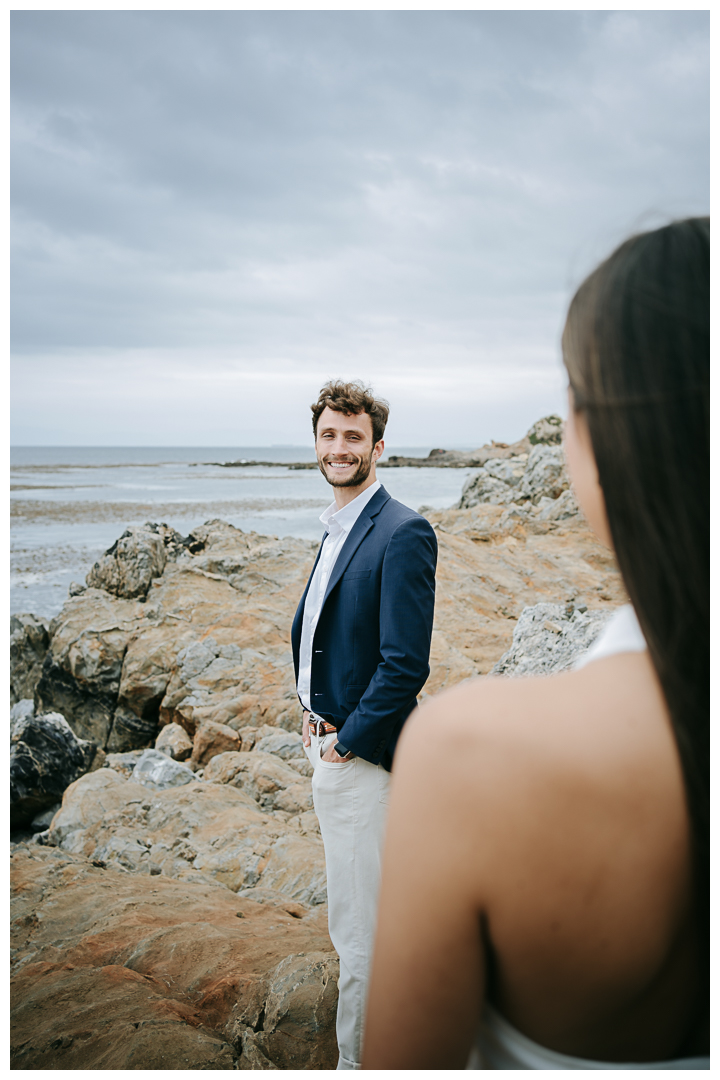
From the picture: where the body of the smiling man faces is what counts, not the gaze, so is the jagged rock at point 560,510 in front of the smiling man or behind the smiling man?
behind

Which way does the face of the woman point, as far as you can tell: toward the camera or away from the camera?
away from the camera

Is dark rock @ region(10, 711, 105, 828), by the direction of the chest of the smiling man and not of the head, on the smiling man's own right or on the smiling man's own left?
on the smiling man's own right
